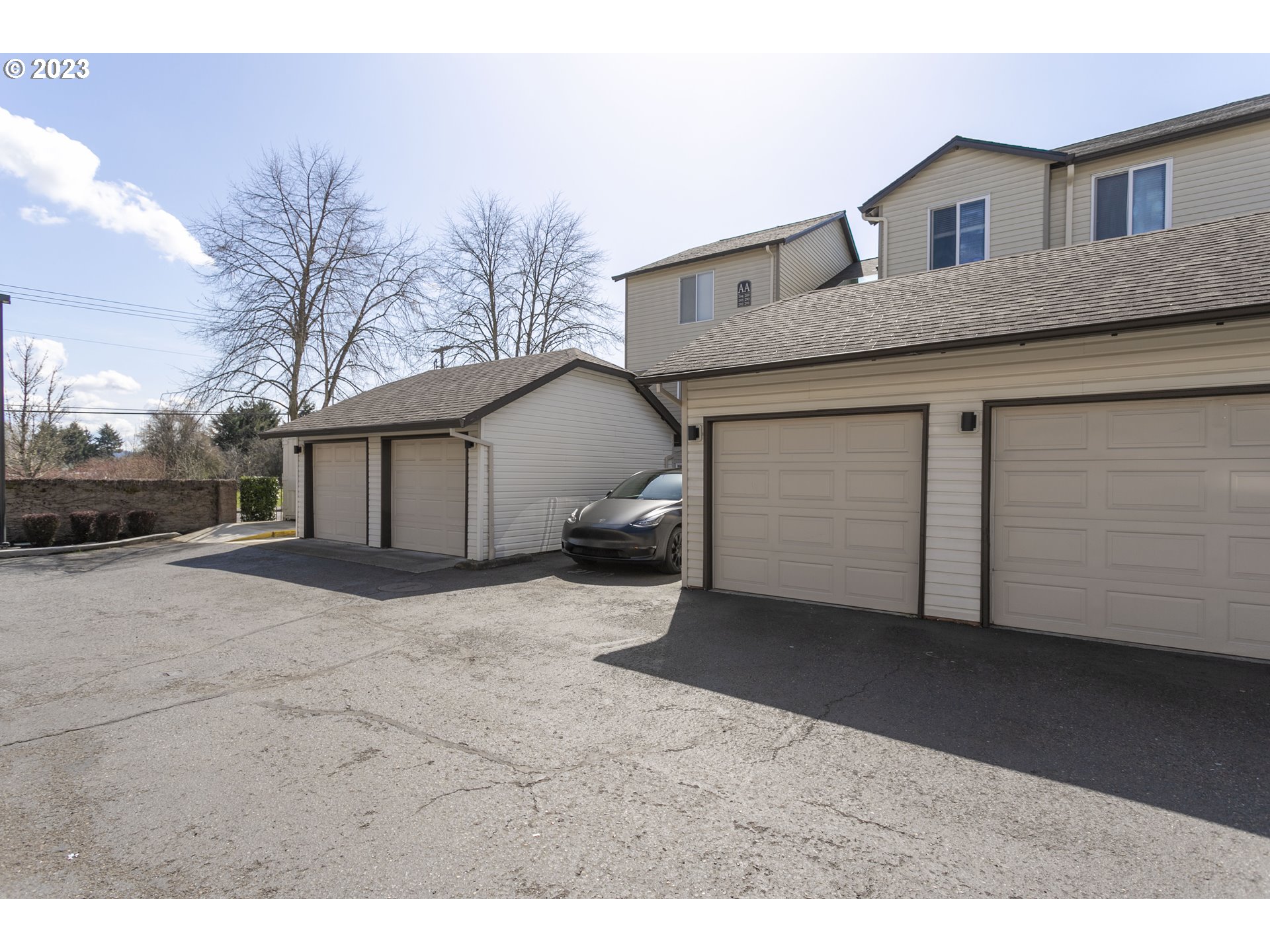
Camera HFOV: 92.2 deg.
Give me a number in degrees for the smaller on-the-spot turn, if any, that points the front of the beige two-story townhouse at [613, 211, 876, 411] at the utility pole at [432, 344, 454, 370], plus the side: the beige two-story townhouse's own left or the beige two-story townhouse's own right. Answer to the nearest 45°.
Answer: approximately 90° to the beige two-story townhouse's own right

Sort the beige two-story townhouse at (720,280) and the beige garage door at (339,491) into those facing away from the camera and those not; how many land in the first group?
0

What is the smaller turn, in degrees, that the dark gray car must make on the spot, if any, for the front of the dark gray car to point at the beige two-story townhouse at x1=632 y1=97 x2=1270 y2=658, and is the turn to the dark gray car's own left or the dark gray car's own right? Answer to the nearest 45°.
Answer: approximately 90° to the dark gray car's own left

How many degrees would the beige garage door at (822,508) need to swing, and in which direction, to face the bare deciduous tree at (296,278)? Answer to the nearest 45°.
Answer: approximately 90° to its right

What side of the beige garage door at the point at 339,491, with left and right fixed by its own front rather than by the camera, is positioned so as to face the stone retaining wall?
right

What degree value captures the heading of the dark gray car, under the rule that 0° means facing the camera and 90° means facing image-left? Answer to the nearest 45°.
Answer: approximately 45°

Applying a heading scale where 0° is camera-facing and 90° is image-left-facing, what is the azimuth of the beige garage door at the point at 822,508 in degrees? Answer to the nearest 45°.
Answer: approximately 45°

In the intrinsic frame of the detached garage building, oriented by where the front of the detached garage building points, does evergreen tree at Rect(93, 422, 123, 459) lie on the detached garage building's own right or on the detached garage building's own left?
on the detached garage building's own right

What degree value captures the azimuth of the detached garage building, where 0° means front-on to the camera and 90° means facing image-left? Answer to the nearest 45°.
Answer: approximately 45°

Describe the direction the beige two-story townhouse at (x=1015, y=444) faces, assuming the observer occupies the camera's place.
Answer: facing the viewer and to the left of the viewer

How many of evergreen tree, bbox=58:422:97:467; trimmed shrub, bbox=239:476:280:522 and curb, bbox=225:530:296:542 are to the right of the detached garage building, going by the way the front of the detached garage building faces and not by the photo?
3

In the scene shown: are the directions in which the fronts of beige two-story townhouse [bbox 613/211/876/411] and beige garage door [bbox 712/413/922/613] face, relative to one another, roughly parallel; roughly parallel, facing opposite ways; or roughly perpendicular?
roughly parallel

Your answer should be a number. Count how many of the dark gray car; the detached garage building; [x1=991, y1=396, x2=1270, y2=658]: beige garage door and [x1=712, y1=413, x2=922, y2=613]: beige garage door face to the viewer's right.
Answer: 0

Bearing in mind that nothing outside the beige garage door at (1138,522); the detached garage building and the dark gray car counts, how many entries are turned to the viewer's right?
0
